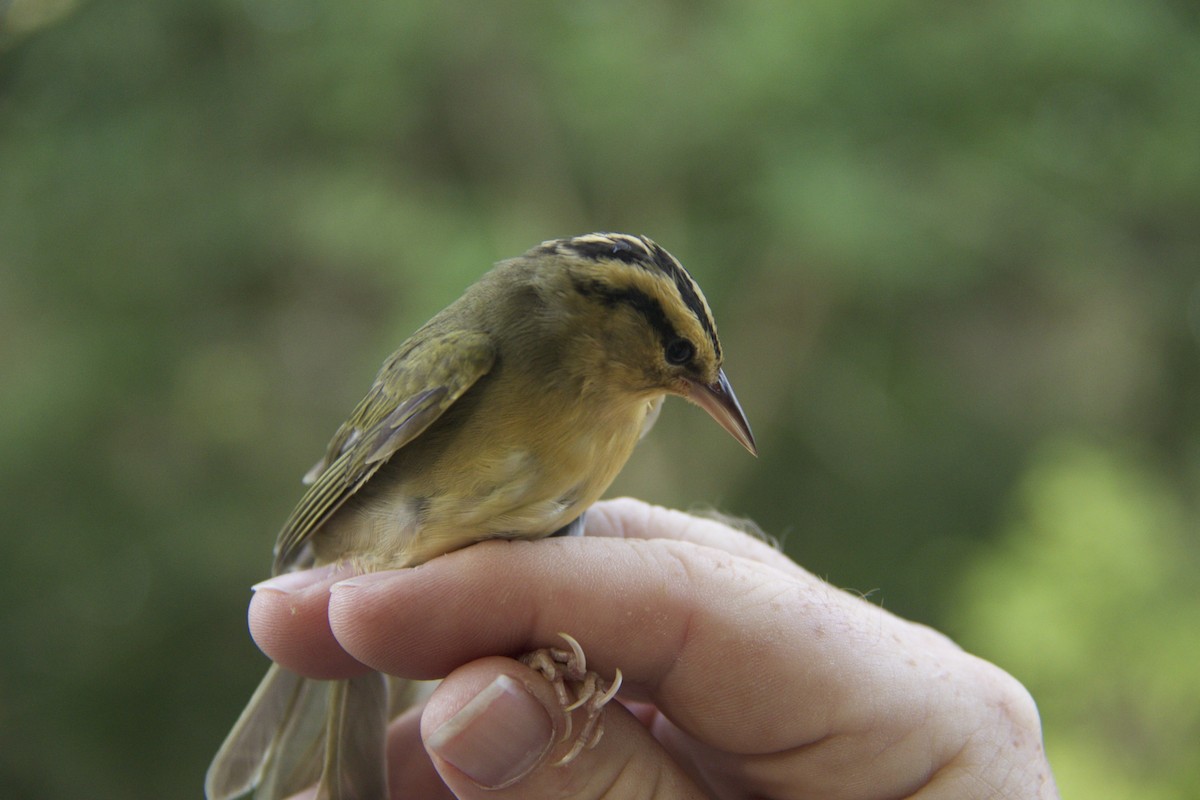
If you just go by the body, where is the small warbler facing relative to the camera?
to the viewer's right
